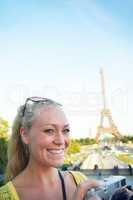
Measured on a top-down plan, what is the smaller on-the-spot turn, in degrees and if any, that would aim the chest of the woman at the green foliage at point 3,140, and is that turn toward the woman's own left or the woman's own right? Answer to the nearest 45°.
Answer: approximately 135° to the woman's own left

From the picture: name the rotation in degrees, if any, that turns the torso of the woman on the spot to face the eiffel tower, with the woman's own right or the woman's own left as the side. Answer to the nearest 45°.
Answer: approximately 135° to the woman's own left

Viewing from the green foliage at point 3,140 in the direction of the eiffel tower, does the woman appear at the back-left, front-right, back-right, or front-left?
back-right

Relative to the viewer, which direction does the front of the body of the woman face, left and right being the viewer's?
facing the viewer and to the right of the viewer

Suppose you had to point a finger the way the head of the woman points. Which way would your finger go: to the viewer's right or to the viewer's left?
to the viewer's right
